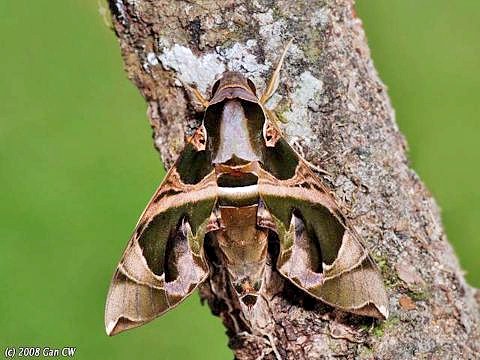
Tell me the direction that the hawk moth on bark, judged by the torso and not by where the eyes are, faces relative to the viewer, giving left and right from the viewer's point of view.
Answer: facing away from the viewer
